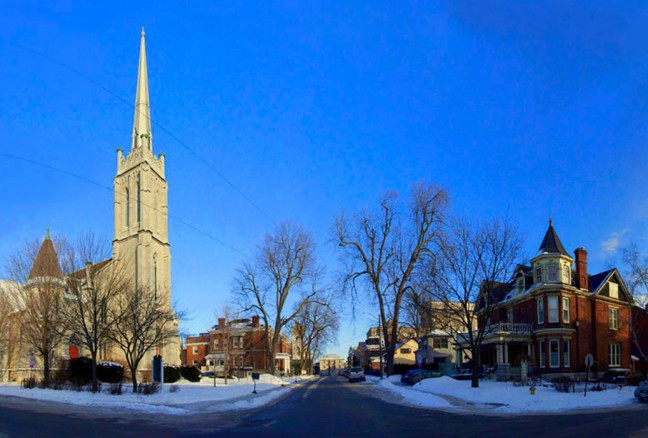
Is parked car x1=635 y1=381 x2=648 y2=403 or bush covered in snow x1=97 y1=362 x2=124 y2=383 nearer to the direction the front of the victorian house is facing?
the bush covered in snow

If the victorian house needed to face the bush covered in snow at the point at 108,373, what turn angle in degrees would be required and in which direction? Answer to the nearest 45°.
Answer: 0° — it already faces it

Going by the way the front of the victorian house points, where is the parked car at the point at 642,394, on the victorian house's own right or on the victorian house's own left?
on the victorian house's own left

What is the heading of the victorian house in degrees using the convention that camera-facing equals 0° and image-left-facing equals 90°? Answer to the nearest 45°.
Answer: approximately 45°

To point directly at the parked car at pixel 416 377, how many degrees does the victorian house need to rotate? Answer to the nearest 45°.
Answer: approximately 45° to its right

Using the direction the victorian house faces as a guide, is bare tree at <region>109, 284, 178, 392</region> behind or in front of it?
in front
